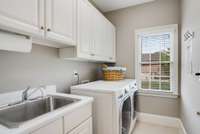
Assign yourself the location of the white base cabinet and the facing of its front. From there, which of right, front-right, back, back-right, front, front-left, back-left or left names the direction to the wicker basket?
left

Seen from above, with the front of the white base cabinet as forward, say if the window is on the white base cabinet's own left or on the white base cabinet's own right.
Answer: on the white base cabinet's own left

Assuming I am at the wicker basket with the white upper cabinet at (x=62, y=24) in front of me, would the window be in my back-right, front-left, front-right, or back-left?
back-left

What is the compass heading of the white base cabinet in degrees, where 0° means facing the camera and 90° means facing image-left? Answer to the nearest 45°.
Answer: approximately 315°

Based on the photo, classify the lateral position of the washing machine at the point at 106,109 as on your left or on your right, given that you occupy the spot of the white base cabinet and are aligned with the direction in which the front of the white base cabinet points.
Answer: on your left

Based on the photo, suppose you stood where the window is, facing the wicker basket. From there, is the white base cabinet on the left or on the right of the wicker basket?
left
